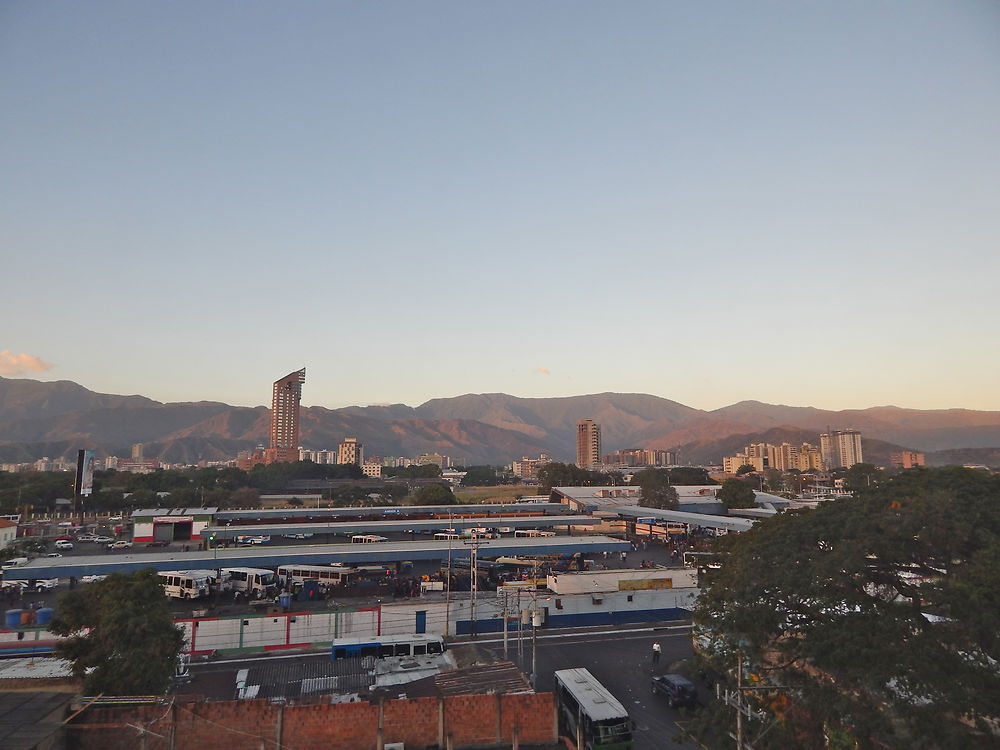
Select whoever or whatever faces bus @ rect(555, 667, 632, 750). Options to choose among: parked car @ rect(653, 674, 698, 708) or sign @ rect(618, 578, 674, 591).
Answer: the sign

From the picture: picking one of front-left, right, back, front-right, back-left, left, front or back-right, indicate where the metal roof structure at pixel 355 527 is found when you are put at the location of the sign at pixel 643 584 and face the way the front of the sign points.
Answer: back-right

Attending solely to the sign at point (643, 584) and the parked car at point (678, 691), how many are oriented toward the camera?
1

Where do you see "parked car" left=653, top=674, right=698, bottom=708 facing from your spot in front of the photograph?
facing away from the viewer and to the left of the viewer

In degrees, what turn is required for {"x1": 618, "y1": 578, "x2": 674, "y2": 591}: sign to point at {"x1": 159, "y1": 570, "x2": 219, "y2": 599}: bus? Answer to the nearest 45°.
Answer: approximately 90° to its right

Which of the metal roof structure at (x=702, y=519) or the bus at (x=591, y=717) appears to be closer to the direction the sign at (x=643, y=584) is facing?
the bus

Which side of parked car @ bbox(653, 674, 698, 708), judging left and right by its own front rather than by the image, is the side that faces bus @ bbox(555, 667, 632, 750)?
left

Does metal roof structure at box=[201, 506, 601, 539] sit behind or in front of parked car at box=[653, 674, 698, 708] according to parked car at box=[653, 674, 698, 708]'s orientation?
in front

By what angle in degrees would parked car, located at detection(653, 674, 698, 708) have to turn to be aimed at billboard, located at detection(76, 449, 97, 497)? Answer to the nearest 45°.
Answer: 0° — it already faces it

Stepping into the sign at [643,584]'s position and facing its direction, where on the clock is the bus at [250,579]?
The bus is roughly at 3 o'clock from the sign.

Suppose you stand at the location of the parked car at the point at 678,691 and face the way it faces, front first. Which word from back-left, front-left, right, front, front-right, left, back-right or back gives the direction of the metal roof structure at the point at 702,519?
front-right

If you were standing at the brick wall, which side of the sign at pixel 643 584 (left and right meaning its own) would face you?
front

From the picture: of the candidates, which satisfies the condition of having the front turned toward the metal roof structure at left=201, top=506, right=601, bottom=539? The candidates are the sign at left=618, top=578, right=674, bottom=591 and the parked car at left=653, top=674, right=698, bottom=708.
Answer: the parked car
